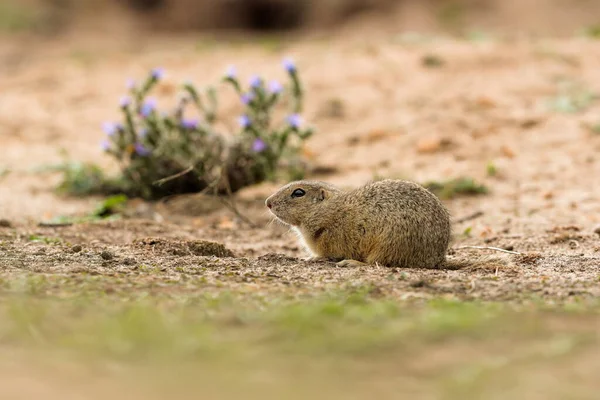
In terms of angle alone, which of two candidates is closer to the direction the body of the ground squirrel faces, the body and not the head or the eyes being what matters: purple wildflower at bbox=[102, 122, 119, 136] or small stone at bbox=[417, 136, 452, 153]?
the purple wildflower

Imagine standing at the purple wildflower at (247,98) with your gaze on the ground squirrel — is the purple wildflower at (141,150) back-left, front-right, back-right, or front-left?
back-right

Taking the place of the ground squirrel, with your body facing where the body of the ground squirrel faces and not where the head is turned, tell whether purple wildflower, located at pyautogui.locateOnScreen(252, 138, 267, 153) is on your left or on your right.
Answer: on your right

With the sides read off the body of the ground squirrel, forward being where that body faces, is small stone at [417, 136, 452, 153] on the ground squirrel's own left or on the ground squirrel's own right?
on the ground squirrel's own right

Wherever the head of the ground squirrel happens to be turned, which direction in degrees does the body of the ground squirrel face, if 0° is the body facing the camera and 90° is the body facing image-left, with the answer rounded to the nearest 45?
approximately 90°

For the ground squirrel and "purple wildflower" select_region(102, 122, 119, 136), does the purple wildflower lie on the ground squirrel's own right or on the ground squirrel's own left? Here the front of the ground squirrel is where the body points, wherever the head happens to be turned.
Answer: on the ground squirrel's own right

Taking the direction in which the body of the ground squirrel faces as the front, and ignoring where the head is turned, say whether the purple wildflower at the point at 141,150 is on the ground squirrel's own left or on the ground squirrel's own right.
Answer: on the ground squirrel's own right
